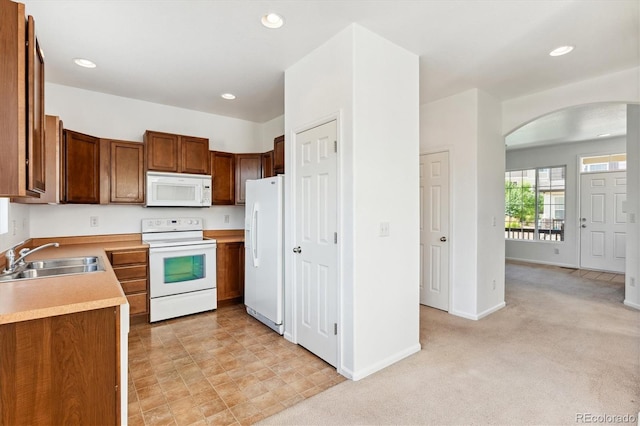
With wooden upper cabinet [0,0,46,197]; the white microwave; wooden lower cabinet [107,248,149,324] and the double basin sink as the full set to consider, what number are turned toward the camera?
2

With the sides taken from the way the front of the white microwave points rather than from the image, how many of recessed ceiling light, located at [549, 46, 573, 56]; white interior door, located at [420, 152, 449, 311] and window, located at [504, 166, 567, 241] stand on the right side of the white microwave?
0

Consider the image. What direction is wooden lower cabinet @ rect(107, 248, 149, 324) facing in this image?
toward the camera

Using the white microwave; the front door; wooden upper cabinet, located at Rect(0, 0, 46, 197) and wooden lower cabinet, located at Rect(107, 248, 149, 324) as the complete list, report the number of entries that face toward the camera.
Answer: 3

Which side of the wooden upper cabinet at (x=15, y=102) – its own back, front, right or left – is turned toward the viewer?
right

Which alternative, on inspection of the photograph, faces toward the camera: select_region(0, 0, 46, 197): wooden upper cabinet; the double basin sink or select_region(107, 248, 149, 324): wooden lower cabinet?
the wooden lower cabinet

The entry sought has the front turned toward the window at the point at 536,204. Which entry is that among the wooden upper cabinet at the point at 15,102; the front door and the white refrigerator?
the wooden upper cabinet

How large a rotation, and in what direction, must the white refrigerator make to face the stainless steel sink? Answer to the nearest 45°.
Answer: approximately 45° to its right

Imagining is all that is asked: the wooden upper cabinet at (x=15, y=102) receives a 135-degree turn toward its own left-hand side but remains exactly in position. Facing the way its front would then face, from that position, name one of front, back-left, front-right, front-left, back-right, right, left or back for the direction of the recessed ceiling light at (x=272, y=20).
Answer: back-right

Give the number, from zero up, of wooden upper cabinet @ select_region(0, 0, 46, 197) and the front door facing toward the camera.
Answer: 1

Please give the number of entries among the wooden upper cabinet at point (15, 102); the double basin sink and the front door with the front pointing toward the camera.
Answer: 1

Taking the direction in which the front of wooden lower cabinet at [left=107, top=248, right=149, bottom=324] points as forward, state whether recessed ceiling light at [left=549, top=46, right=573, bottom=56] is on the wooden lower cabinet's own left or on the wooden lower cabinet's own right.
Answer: on the wooden lower cabinet's own left

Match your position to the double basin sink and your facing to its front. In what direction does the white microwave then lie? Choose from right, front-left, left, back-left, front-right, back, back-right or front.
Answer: front-left

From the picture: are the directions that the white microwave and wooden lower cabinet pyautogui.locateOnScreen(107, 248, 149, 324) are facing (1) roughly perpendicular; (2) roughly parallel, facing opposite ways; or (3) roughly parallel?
roughly parallel

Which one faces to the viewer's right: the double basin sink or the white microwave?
the double basin sink

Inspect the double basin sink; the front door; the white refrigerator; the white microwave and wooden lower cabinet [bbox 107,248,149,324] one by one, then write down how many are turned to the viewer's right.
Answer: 1

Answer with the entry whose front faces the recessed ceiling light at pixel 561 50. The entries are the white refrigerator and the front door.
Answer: the front door

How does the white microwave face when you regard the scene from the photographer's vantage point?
facing the viewer
